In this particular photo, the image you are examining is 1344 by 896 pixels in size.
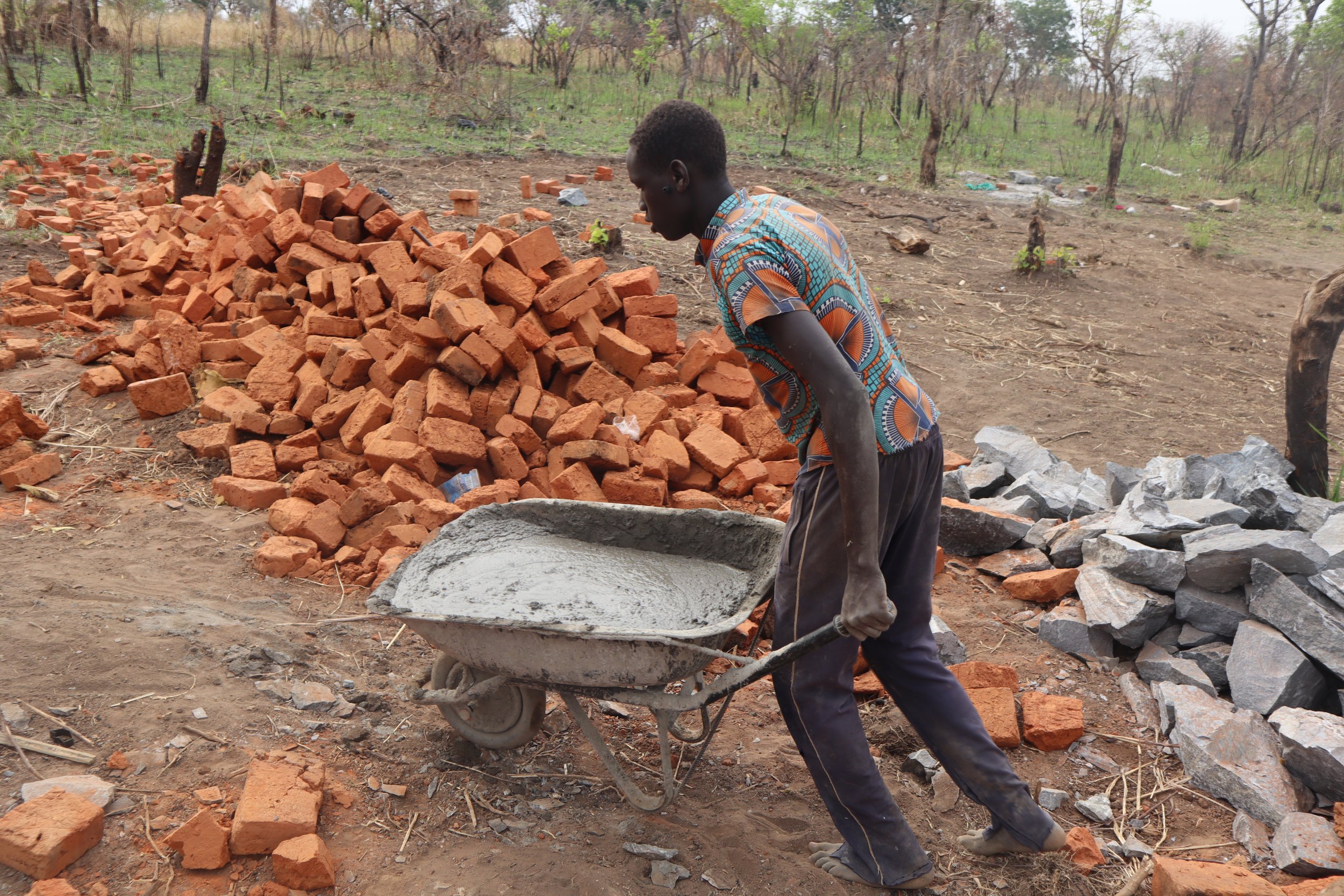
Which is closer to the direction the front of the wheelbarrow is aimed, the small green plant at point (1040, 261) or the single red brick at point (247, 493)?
the single red brick

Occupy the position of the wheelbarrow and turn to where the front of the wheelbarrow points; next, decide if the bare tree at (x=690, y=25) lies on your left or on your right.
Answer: on your right

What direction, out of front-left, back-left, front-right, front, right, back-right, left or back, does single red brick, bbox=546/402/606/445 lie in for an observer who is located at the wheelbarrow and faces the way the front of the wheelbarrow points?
right

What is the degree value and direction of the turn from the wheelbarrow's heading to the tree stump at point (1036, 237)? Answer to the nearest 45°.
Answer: approximately 135° to its right

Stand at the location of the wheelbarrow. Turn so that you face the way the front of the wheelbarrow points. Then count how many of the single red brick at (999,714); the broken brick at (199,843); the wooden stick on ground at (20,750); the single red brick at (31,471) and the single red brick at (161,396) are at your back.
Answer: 1

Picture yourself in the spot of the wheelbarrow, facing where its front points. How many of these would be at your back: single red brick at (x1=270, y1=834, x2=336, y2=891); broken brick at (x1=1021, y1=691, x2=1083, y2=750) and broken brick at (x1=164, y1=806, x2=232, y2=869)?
1

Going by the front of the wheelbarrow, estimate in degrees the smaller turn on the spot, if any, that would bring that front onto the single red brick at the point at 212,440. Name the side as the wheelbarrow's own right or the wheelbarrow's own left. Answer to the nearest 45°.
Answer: approximately 45° to the wheelbarrow's own right

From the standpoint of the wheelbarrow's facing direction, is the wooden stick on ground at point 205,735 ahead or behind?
ahead

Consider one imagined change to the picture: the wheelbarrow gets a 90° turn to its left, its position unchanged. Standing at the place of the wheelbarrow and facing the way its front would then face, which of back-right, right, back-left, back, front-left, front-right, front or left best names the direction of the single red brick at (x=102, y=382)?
back-right

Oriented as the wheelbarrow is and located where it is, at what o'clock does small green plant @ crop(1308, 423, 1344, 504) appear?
The small green plant is roughly at 5 o'clock from the wheelbarrow.

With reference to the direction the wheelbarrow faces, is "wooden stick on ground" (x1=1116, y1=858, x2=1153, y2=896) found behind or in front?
behind

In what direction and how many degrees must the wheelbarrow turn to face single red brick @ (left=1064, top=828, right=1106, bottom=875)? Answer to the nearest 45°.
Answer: approximately 180°

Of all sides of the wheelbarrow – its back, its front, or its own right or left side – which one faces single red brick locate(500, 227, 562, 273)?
right

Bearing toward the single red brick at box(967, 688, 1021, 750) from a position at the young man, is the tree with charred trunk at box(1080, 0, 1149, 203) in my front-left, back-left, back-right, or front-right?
front-left

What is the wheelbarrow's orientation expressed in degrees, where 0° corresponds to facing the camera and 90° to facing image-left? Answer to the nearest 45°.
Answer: approximately 90°

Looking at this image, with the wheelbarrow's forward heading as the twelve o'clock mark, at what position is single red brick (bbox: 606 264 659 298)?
The single red brick is roughly at 3 o'clock from the wheelbarrow.

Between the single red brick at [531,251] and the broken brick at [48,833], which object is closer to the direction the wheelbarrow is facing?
the broken brick

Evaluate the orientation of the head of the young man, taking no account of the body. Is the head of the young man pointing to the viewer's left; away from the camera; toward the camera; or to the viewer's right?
to the viewer's left

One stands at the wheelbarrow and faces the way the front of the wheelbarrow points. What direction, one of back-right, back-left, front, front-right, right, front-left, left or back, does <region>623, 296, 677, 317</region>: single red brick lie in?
right
